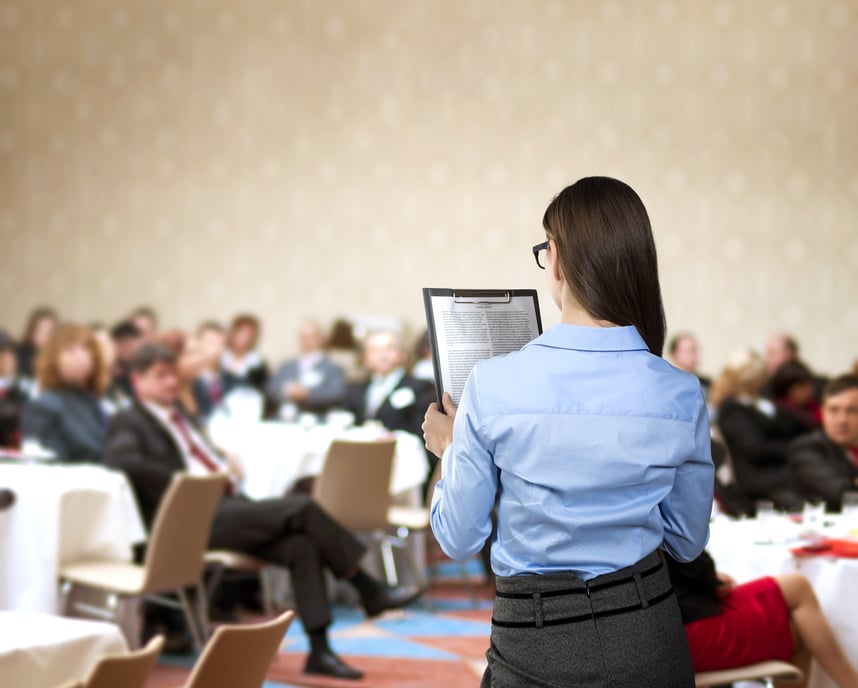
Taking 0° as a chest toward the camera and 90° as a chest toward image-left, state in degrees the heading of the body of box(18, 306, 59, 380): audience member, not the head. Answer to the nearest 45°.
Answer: approximately 315°

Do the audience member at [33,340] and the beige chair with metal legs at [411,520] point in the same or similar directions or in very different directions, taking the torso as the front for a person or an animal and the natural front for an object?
very different directions

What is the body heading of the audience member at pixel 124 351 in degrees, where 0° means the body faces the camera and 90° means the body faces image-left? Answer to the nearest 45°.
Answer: approximately 315°

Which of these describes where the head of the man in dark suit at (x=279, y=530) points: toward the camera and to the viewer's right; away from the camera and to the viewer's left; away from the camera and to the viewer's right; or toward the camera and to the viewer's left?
toward the camera and to the viewer's right

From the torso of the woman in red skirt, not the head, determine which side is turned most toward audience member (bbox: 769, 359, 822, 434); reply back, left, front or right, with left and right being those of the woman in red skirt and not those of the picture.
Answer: left

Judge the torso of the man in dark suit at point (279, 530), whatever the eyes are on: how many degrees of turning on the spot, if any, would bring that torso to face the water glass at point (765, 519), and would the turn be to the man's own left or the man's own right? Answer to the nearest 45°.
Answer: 0° — they already face it

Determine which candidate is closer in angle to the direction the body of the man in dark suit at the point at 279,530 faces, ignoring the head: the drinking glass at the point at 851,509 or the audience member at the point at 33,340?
the drinking glass

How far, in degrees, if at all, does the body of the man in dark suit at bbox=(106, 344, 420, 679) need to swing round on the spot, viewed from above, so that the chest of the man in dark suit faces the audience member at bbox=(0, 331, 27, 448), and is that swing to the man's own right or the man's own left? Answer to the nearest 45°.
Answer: approximately 180°

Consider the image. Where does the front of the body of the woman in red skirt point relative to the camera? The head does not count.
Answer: to the viewer's right

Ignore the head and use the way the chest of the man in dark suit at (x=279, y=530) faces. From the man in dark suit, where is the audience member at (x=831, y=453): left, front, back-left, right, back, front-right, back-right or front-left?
front-left

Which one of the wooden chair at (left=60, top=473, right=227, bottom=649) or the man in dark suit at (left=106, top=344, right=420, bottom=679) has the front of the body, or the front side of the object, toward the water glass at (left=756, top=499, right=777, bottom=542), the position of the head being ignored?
the man in dark suit

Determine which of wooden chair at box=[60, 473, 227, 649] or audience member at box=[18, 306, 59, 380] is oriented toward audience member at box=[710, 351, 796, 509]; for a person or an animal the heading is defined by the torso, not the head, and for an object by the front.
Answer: audience member at box=[18, 306, 59, 380]
